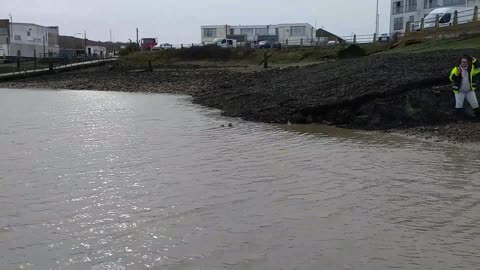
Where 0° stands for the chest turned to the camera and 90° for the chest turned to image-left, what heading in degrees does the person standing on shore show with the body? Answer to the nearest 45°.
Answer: approximately 0°
